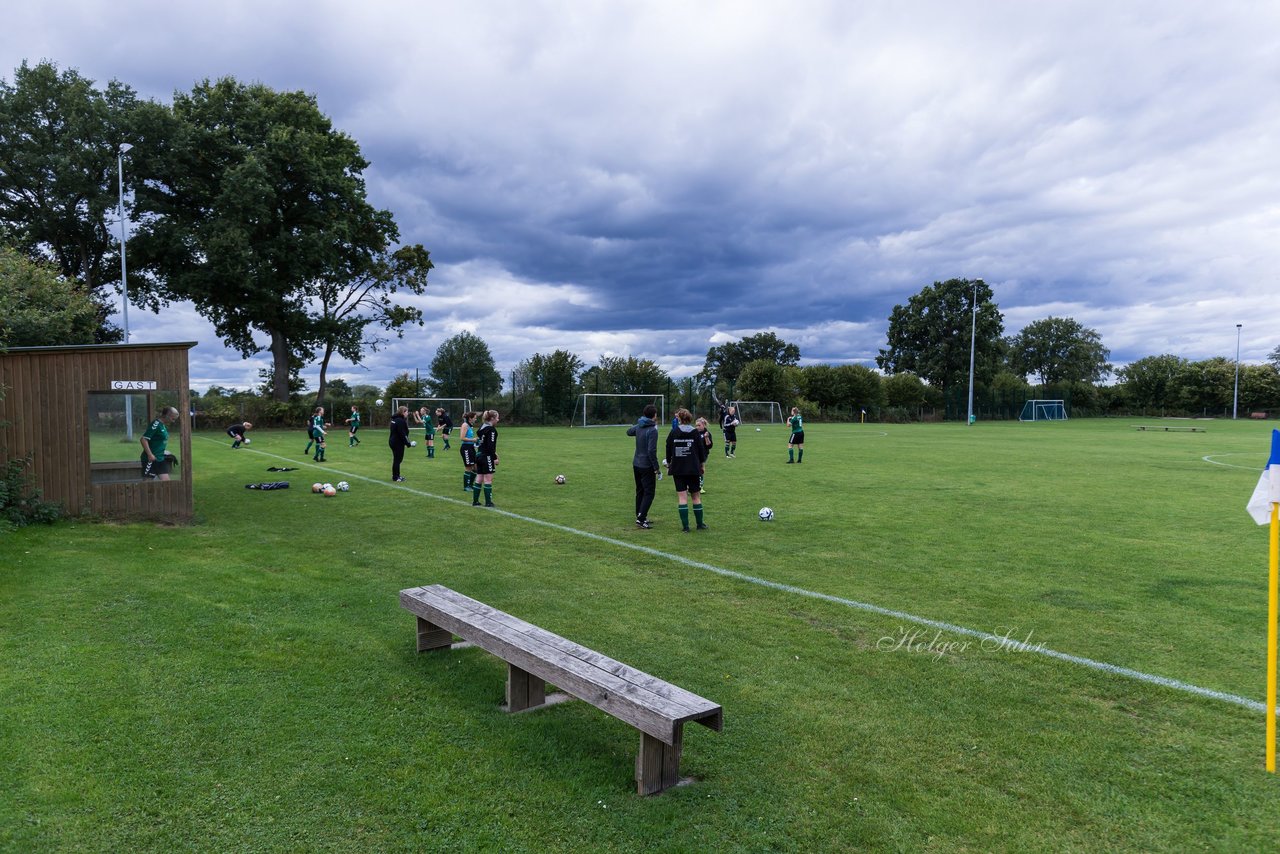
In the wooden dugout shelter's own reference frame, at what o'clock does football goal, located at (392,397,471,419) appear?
The football goal is roughly at 10 o'clock from the wooden dugout shelter.

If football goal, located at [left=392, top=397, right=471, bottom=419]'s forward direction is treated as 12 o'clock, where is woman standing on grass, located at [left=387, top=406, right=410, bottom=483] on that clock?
The woman standing on grass is roughly at 12 o'clock from the football goal.

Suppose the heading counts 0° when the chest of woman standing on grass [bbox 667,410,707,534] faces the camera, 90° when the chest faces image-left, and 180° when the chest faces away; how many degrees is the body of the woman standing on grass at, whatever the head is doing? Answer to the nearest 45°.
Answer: approximately 180°

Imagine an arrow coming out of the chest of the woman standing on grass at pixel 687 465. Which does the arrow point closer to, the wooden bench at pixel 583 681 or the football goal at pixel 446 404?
the football goal

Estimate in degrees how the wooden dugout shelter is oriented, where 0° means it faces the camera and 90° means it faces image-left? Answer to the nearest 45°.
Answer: approximately 270°

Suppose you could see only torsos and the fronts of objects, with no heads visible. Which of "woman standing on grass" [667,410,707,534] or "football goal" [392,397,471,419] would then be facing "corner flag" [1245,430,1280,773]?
the football goal

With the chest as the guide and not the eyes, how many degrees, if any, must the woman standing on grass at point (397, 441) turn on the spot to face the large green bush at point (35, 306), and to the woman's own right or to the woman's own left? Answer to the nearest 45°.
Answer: approximately 180°

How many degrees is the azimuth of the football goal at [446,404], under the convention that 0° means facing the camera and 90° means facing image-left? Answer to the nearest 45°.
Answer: approximately 0°
